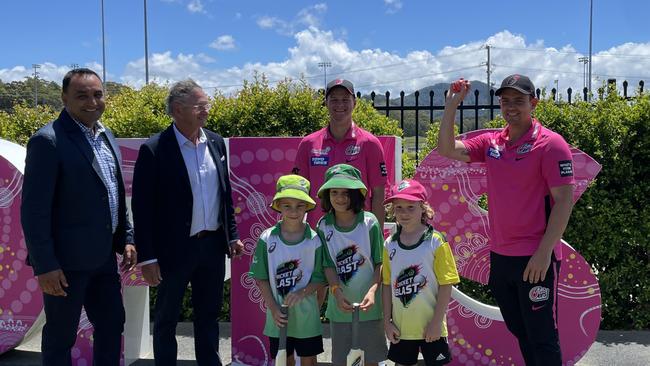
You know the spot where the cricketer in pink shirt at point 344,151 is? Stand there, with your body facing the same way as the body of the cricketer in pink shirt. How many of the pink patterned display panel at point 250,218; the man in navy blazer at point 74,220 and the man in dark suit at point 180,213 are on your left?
0

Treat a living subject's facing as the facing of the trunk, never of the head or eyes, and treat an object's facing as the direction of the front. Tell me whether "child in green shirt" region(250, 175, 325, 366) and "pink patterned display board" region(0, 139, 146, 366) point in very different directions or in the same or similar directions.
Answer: same or similar directions

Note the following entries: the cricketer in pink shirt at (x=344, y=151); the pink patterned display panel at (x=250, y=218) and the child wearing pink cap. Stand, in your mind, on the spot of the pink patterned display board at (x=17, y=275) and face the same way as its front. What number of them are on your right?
0

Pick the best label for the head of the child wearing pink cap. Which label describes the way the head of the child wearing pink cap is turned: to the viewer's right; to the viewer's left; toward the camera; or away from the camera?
toward the camera

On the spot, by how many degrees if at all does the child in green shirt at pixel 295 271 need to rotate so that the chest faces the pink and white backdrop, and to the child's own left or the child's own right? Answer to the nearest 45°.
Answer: approximately 180°

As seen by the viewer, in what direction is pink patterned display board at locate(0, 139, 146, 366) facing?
toward the camera

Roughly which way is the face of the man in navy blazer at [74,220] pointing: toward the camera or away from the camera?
toward the camera

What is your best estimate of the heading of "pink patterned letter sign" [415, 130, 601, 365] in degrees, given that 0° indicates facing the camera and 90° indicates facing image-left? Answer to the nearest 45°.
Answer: approximately 0°

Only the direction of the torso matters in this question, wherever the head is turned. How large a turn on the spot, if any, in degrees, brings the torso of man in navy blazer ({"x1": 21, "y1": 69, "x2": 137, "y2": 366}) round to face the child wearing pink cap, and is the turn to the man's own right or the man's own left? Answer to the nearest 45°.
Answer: approximately 45° to the man's own left

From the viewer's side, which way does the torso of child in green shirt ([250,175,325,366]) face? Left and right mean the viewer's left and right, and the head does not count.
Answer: facing the viewer

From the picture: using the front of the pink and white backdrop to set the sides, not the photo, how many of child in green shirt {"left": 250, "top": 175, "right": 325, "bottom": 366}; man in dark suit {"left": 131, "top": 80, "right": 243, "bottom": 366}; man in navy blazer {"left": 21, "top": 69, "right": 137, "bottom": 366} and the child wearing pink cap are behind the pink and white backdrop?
0

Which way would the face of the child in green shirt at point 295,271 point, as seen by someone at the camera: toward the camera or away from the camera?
toward the camera

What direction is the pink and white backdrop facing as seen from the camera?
toward the camera

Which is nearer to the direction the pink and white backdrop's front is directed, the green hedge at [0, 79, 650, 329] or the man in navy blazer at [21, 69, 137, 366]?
the man in navy blazer

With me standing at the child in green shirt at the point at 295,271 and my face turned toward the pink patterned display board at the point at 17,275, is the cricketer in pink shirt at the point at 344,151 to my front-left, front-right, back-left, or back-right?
back-right
